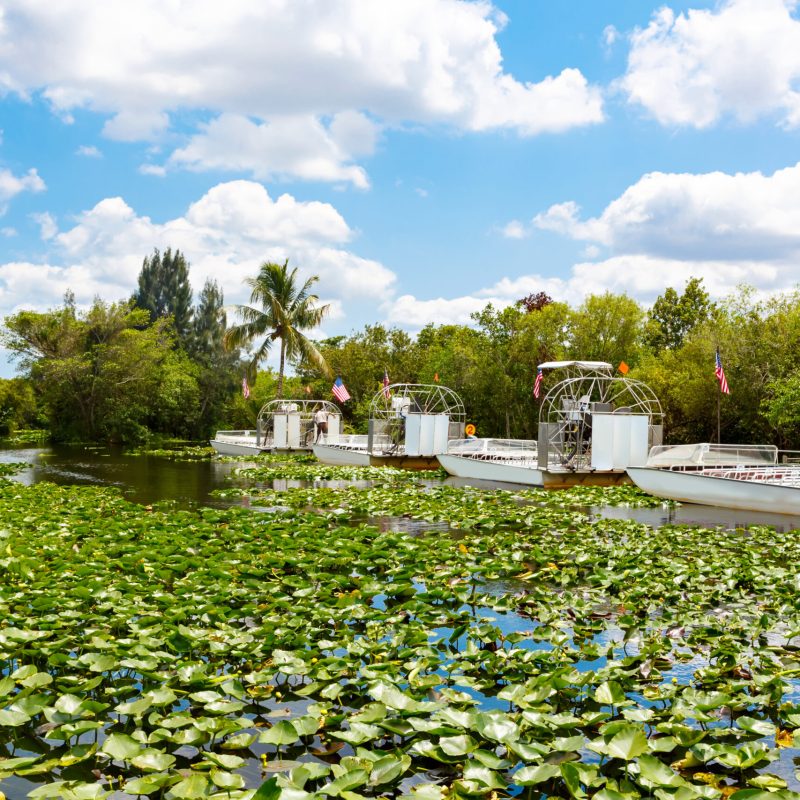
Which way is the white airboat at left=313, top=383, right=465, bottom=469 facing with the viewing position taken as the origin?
facing away from the viewer and to the left of the viewer

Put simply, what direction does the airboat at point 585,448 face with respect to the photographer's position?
facing away from the viewer and to the left of the viewer

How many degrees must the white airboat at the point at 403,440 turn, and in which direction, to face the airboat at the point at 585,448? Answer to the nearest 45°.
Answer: approximately 180°

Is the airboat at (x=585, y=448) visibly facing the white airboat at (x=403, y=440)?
yes

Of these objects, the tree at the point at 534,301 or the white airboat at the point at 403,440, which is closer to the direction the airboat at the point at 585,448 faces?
the white airboat

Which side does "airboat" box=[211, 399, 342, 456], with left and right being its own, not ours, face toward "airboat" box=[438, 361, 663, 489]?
back

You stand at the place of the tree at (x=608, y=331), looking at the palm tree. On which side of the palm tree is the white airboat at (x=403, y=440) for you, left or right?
left

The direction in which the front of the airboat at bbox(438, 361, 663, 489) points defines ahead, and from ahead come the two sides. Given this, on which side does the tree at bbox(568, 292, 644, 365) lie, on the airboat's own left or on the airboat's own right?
on the airboat's own right

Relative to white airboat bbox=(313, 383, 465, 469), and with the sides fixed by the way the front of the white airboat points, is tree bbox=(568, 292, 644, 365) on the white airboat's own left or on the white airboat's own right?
on the white airboat's own right

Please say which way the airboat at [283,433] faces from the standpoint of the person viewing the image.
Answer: facing away from the viewer and to the left of the viewer

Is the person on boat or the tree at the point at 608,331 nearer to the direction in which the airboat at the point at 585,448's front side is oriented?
the person on boat
